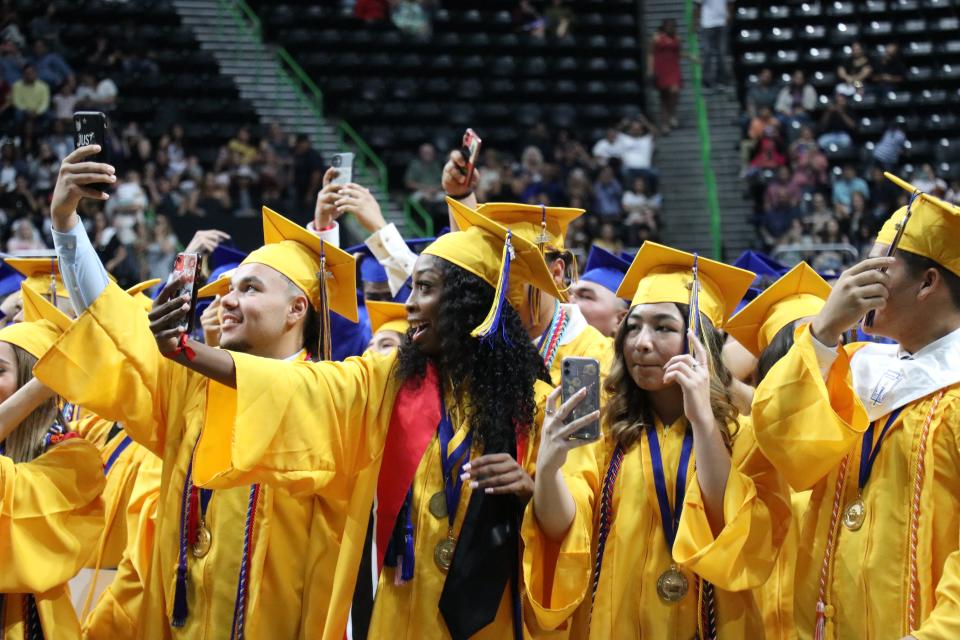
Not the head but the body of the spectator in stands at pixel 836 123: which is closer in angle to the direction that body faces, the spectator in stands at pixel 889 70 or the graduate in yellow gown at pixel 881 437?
the graduate in yellow gown

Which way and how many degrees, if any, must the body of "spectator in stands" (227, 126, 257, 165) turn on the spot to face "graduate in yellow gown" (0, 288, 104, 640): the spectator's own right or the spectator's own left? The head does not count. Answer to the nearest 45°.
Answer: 0° — they already face them

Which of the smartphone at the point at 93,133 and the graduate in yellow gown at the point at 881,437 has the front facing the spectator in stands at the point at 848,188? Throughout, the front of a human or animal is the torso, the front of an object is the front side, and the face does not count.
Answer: the smartphone

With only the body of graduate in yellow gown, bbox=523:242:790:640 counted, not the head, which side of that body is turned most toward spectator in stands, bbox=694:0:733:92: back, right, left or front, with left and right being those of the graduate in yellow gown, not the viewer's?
back

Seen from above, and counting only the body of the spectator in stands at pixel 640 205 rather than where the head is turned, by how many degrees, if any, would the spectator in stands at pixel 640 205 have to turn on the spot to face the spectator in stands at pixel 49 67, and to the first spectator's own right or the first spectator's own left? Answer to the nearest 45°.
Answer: approximately 90° to the first spectator's own right

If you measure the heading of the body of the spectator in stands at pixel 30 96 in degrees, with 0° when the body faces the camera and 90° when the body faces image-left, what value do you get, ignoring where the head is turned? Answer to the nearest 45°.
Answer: approximately 0°

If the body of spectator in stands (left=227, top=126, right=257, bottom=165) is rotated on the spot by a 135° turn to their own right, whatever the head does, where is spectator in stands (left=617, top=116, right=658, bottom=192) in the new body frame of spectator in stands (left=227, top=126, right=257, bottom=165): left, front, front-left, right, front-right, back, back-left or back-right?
back-right

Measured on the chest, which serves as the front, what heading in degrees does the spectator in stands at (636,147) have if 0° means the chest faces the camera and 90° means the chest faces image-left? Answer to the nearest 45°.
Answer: approximately 0°

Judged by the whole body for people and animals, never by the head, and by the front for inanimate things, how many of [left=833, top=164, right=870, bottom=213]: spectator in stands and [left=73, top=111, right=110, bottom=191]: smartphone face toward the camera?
1

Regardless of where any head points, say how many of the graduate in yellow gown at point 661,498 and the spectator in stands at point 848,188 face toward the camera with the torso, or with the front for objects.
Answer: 2

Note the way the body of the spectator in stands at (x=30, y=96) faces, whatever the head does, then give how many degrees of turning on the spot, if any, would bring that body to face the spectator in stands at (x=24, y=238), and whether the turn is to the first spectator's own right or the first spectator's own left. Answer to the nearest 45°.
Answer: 0° — they already face them
